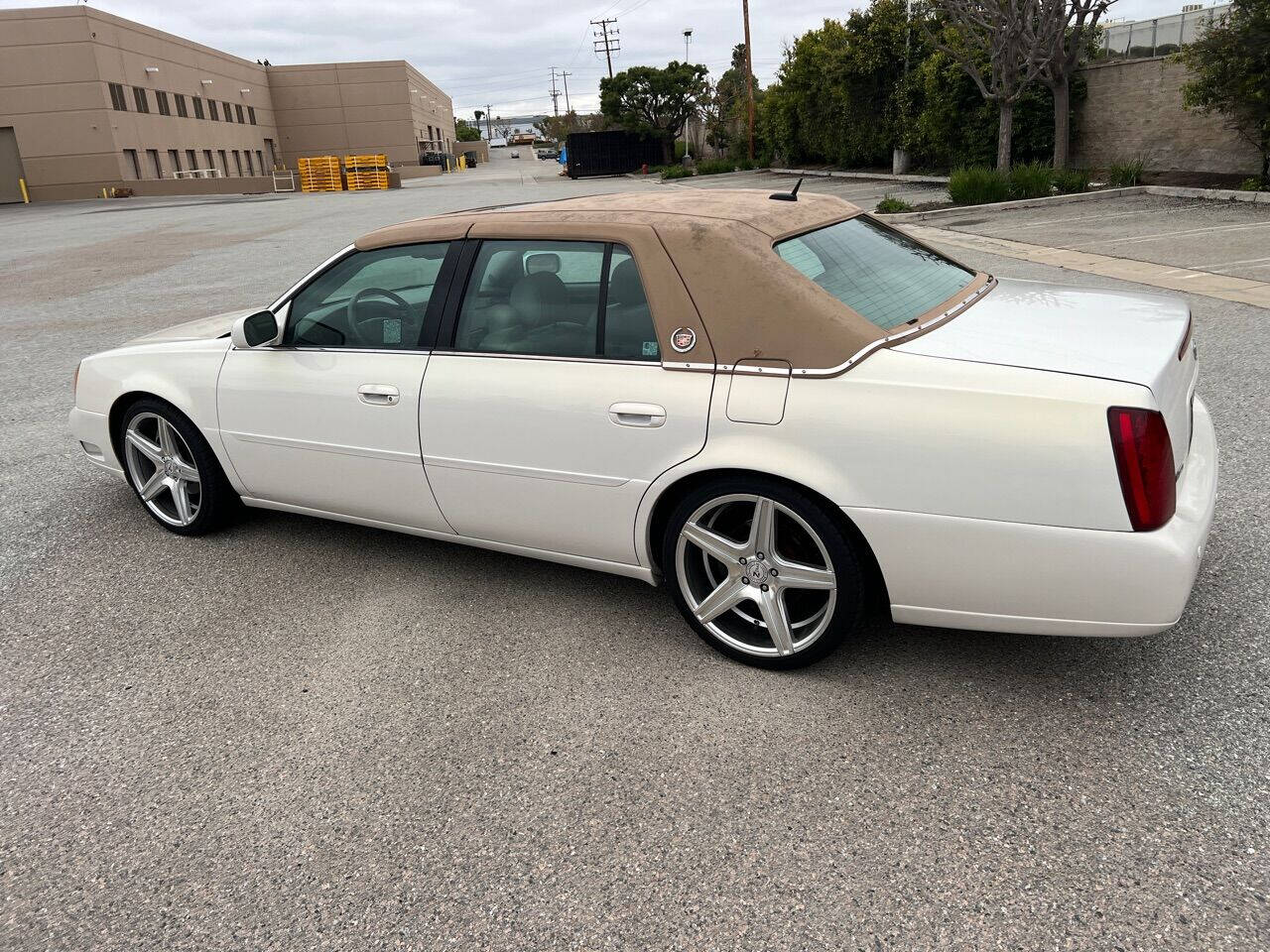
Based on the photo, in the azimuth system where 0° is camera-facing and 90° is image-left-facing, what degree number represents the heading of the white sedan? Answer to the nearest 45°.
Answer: approximately 135°

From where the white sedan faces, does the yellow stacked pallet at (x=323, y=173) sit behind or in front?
in front

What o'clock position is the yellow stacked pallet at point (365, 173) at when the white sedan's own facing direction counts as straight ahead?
The yellow stacked pallet is roughly at 1 o'clock from the white sedan.

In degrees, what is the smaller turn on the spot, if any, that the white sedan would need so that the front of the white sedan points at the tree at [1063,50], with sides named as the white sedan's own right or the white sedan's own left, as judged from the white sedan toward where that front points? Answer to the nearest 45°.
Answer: approximately 90° to the white sedan's own right

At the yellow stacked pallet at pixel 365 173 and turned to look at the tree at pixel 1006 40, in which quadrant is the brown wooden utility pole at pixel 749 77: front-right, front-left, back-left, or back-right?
front-left

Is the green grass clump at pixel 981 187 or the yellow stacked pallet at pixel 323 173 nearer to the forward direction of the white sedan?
the yellow stacked pallet

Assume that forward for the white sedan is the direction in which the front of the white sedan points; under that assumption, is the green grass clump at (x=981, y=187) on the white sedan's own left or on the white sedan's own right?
on the white sedan's own right

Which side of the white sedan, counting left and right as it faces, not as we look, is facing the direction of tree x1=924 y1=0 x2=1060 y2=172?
right

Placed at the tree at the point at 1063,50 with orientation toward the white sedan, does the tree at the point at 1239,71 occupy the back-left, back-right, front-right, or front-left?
front-left

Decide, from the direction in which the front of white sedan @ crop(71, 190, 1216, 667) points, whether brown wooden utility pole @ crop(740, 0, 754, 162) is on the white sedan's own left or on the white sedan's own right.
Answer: on the white sedan's own right
